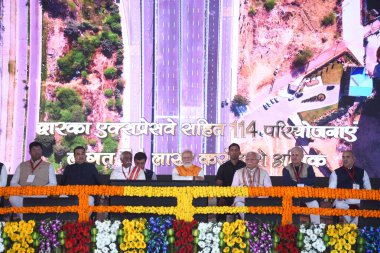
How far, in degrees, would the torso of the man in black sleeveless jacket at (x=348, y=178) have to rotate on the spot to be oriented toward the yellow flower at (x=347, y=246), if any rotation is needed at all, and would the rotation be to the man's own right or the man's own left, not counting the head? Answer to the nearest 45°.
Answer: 0° — they already face it

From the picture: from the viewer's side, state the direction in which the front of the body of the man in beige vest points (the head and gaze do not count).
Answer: toward the camera

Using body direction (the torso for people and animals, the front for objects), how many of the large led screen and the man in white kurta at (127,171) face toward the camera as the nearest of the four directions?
2

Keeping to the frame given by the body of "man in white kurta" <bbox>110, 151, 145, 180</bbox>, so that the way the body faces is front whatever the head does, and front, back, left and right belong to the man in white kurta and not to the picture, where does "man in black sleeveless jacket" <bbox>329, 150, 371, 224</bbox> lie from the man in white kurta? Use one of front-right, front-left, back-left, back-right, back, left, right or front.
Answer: left

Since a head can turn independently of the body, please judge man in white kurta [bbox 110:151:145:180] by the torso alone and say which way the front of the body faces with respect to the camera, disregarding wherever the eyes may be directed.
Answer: toward the camera

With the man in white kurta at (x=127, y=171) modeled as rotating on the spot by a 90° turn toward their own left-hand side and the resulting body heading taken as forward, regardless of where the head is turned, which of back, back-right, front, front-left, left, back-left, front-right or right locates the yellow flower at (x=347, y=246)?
front-right

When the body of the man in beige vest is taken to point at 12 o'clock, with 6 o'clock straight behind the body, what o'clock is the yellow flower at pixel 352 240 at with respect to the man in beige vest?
The yellow flower is roughly at 10 o'clock from the man in beige vest.

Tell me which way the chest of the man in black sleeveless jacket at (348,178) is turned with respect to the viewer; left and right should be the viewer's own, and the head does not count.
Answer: facing the viewer

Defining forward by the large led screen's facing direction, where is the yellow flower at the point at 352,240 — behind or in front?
in front

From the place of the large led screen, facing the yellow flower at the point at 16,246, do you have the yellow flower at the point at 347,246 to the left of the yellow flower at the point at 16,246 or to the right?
left
